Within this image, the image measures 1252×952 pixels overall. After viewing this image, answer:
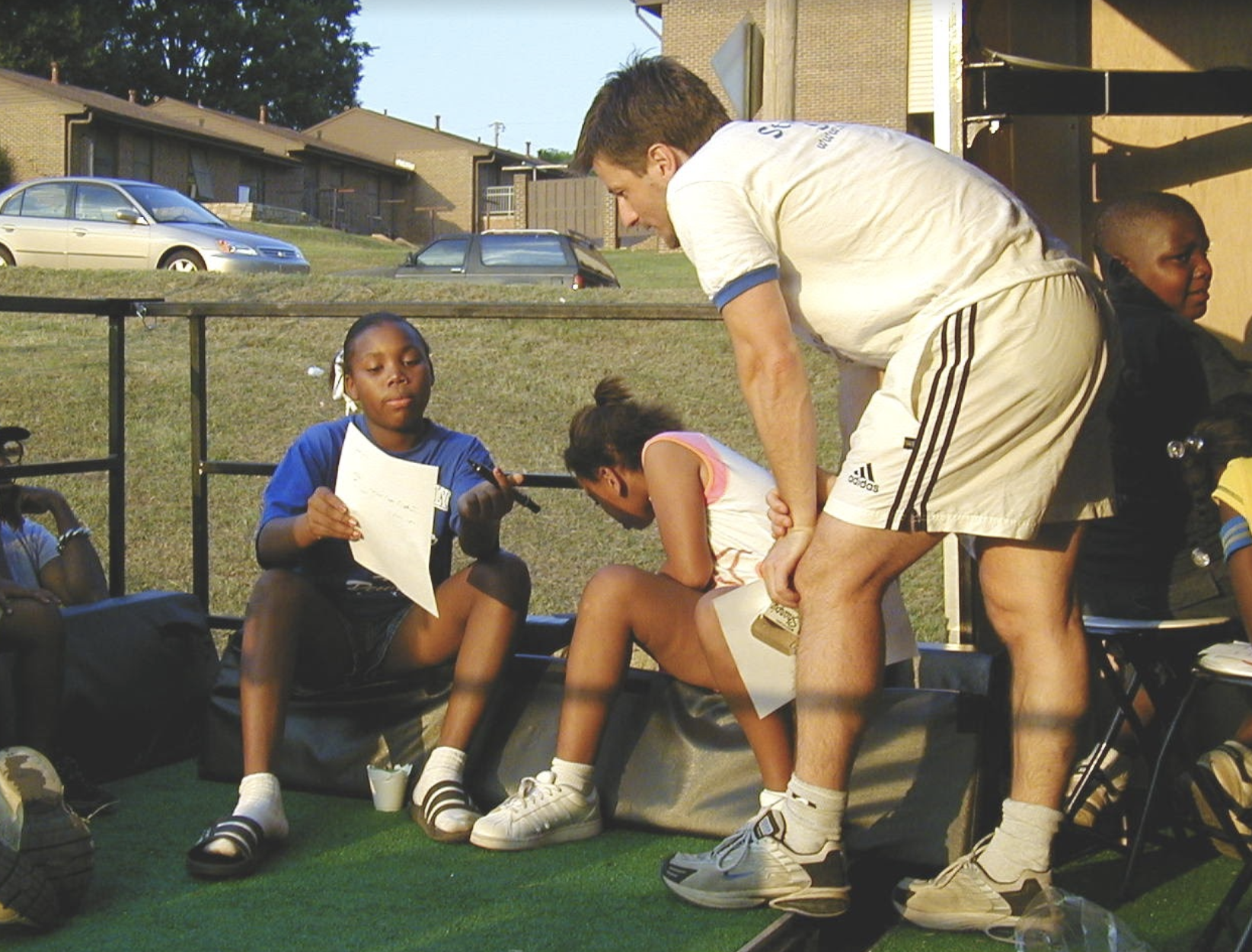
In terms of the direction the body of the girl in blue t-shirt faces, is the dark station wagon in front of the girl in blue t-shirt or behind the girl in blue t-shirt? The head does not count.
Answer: behind

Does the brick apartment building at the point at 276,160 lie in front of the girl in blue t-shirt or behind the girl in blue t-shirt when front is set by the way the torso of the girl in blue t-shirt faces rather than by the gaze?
behind

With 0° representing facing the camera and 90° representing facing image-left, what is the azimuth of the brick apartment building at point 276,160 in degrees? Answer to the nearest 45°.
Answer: approximately 315°

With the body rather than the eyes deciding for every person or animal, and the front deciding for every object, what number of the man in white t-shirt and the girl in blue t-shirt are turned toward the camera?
1

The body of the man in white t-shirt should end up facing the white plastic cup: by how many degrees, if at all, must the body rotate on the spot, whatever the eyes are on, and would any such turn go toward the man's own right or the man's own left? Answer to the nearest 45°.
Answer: approximately 45° to the man's own right

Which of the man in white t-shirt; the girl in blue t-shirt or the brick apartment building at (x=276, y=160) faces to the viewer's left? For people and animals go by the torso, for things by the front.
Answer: the man in white t-shirt

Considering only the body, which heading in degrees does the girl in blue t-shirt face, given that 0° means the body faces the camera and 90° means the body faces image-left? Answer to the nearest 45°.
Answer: approximately 0°

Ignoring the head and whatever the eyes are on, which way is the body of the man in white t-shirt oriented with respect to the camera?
to the viewer's left

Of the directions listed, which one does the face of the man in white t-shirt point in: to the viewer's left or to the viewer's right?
to the viewer's left

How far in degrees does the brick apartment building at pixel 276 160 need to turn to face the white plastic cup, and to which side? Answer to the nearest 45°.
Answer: approximately 45° to its right
